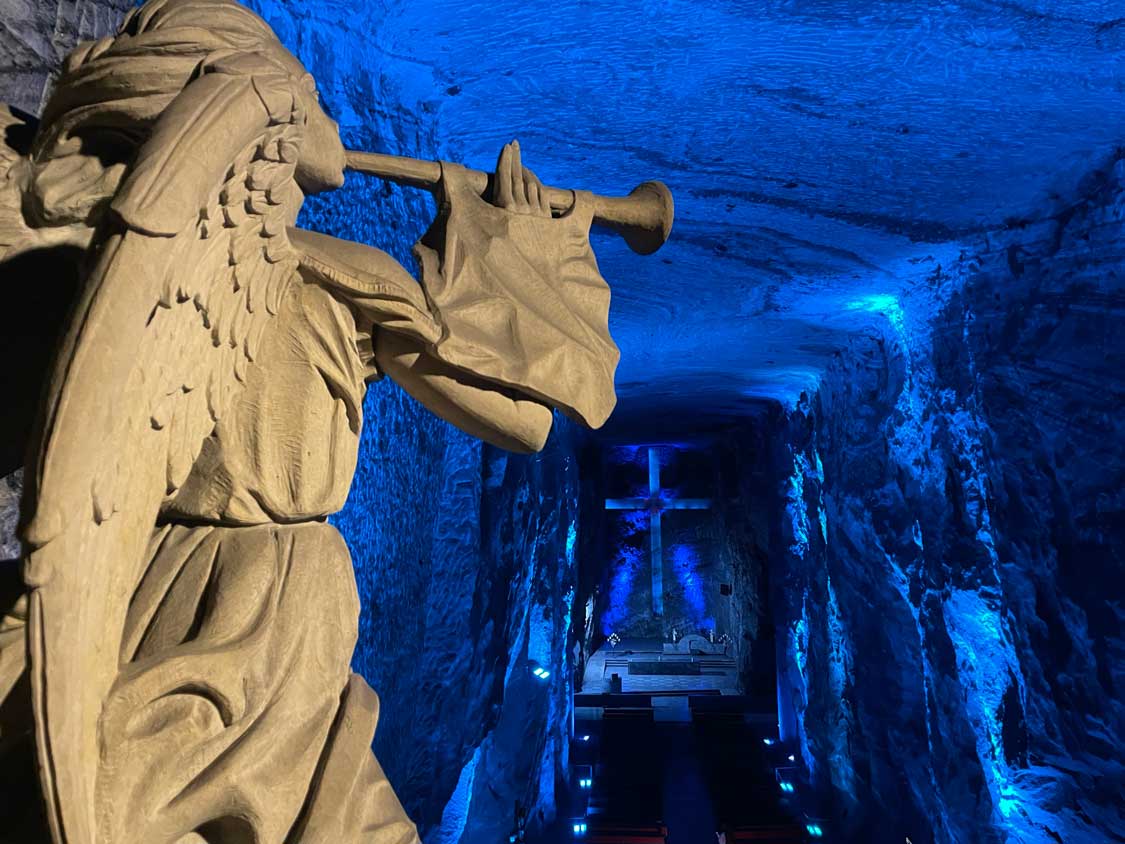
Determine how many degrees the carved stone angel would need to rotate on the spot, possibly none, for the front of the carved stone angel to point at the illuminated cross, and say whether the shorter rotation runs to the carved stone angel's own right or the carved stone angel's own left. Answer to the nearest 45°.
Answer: approximately 45° to the carved stone angel's own left

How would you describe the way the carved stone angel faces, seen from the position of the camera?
facing to the right of the viewer

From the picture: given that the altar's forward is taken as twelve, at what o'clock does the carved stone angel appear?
The carved stone angel is roughly at 12 o'clock from the altar.

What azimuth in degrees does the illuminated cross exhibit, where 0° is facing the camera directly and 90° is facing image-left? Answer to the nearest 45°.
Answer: approximately 0°

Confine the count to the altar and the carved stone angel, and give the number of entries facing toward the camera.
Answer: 1

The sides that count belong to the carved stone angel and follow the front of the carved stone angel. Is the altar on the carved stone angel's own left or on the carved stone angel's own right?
on the carved stone angel's own left
